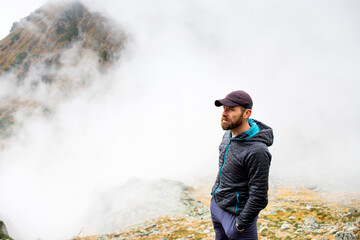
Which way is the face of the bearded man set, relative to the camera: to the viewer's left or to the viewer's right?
to the viewer's left

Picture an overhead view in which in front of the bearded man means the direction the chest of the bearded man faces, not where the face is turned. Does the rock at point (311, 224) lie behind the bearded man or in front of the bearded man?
behind

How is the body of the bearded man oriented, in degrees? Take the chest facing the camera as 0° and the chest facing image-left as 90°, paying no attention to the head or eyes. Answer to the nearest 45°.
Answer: approximately 45°

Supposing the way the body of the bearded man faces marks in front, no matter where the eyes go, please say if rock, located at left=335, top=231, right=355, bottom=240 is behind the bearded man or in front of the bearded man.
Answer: behind
